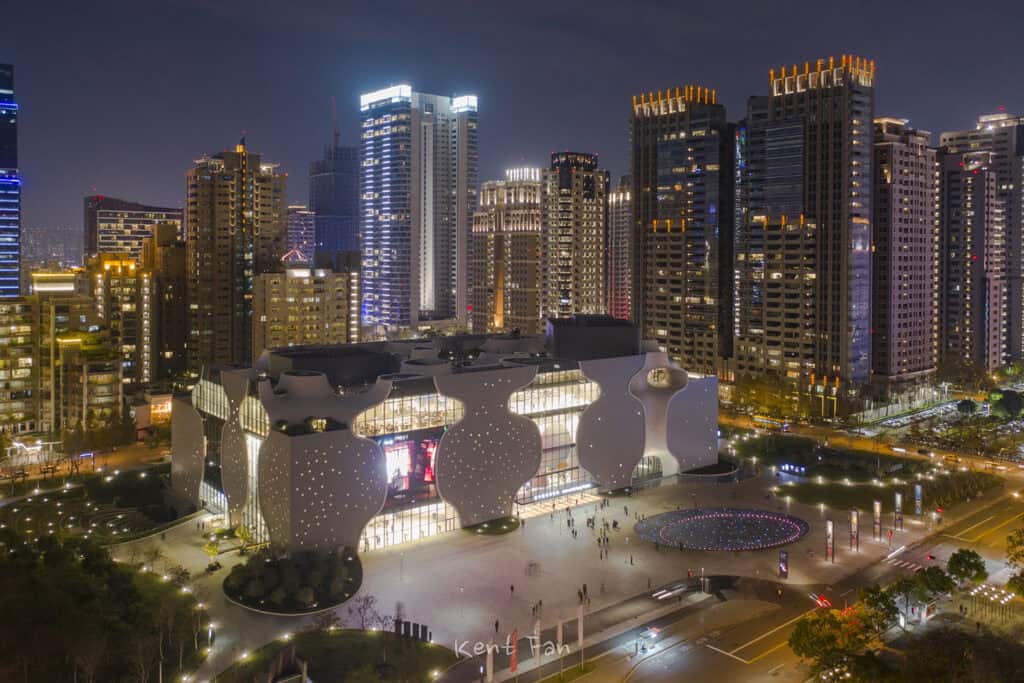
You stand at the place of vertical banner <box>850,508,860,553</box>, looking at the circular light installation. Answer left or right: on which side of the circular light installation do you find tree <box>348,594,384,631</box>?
left

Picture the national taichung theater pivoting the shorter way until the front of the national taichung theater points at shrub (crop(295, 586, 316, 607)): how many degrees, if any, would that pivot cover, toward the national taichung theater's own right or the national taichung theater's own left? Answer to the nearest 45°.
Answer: approximately 45° to the national taichung theater's own right

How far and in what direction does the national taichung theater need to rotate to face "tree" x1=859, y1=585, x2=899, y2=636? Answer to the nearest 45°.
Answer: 0° — it already faces it

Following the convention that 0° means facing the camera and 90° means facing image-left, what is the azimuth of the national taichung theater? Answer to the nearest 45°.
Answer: approximately 315°

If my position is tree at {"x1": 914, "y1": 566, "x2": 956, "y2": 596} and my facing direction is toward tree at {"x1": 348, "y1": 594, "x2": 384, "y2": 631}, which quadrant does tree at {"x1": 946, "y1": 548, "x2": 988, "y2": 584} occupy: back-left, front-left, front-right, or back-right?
back-right

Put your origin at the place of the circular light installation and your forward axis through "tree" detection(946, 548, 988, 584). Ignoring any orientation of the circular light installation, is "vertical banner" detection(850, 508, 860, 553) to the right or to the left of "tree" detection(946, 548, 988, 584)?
left

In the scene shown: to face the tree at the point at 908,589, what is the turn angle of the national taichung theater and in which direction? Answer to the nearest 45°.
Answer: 0° — it already faces it

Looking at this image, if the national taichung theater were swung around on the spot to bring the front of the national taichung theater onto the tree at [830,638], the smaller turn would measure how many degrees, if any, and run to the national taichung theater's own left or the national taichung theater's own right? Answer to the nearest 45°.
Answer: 0° — it already faces it

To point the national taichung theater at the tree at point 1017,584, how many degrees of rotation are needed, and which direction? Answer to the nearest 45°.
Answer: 0° — it already faces it

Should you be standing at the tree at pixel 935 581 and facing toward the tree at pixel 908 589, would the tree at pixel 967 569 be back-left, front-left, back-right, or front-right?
back-right
